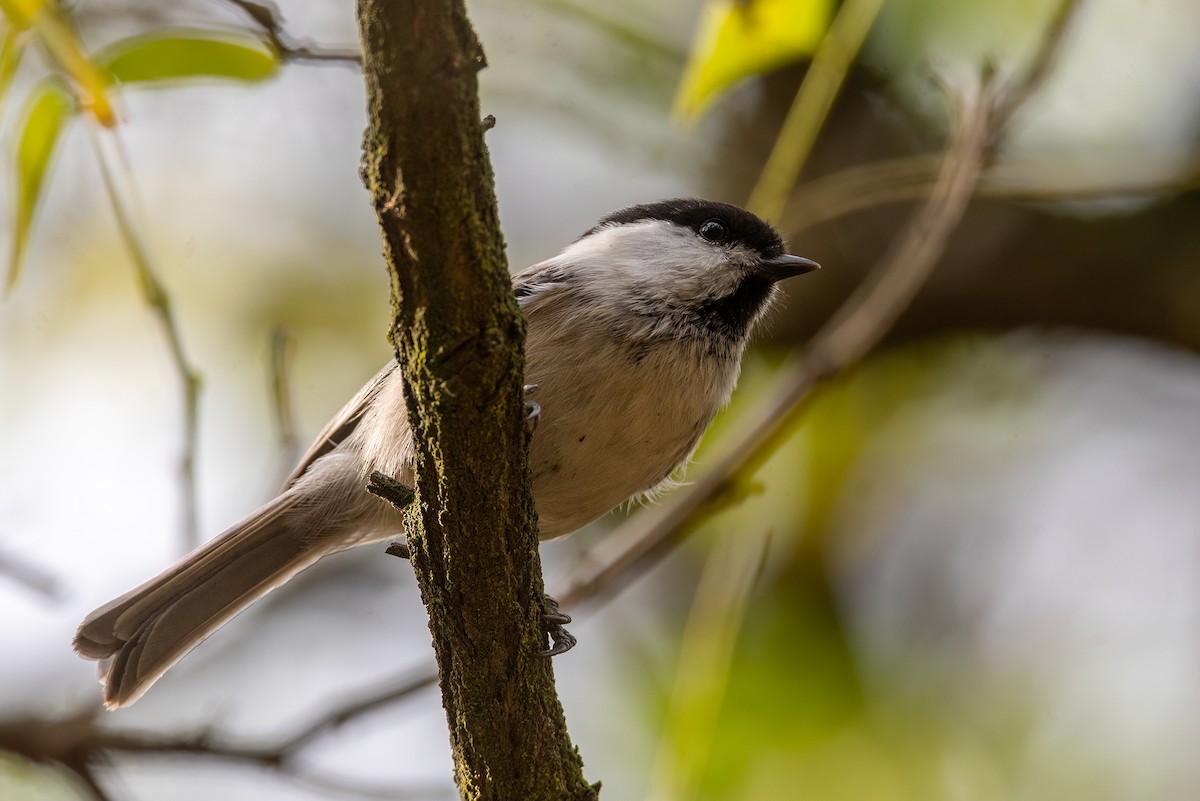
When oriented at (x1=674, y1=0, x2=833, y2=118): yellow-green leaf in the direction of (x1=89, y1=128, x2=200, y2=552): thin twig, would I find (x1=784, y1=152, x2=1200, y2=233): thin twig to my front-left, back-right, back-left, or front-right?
back-right

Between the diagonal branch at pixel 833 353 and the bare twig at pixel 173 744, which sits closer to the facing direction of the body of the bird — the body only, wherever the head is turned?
the diagonal branch

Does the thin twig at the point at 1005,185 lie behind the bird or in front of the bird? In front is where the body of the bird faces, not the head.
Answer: in front

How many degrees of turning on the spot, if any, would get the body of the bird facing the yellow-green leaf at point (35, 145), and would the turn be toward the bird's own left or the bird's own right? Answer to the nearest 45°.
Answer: approximately 135° to the bird's own right

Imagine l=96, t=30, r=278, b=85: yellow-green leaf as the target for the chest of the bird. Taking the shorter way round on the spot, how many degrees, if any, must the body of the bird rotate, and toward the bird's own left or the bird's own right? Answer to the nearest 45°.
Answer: approximately 135° to the bird's own right

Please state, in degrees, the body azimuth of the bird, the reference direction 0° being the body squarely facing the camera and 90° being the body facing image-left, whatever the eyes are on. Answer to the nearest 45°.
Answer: approximately 270°

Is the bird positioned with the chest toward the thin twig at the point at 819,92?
no
